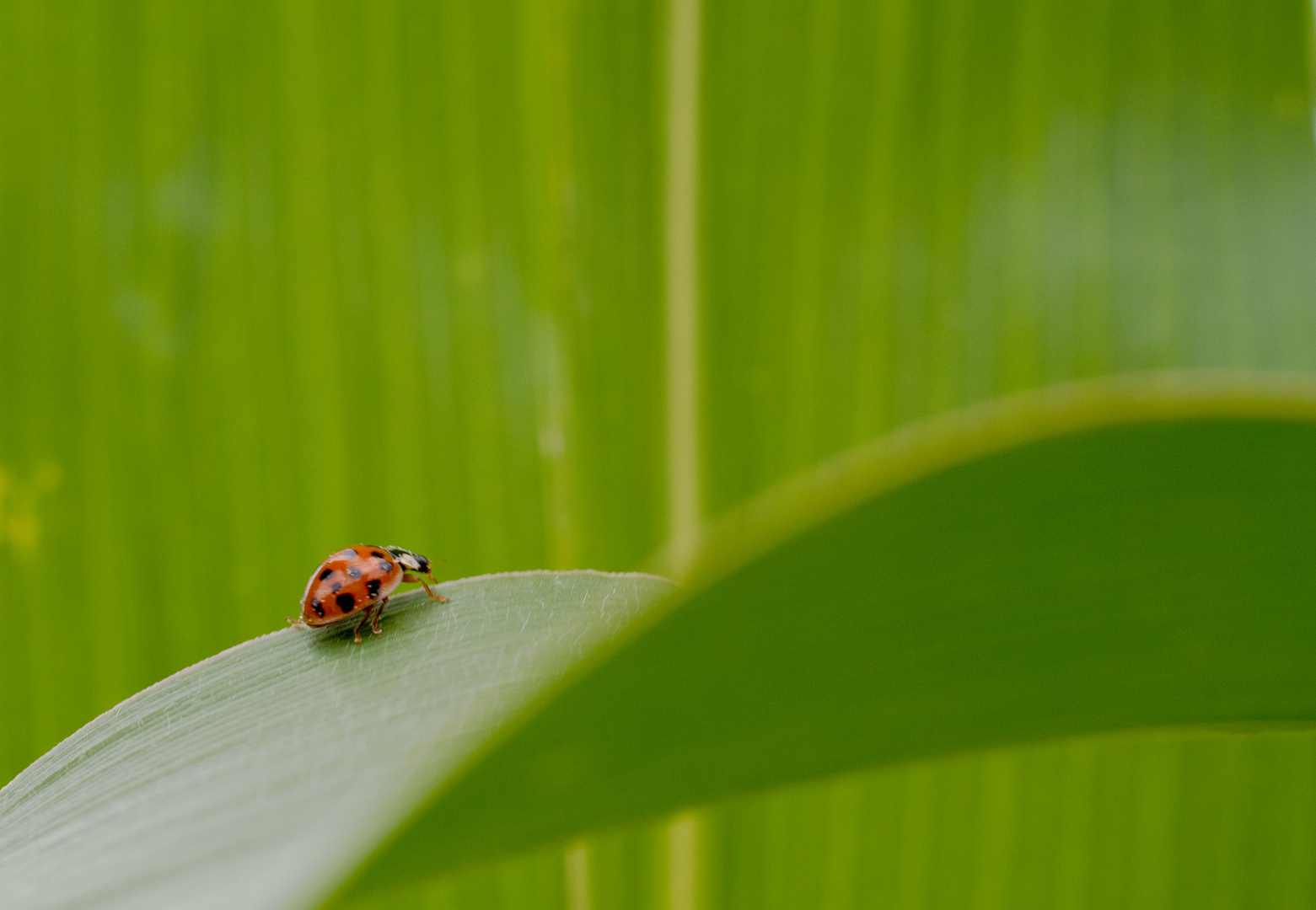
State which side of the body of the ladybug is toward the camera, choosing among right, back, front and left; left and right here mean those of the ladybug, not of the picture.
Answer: right
